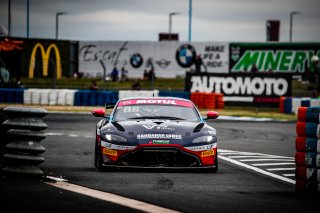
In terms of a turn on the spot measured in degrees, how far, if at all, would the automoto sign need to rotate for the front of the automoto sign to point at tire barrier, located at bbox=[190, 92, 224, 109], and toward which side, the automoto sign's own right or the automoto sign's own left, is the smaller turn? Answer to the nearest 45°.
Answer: approximately 45° to the automoto sign's own right

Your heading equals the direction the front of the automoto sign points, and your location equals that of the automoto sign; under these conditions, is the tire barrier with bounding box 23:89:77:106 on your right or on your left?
on your right

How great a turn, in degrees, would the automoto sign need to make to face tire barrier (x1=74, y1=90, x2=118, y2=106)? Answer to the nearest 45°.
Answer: approximately 90° to its right

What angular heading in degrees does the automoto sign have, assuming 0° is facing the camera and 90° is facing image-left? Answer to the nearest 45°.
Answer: approximately 0°
